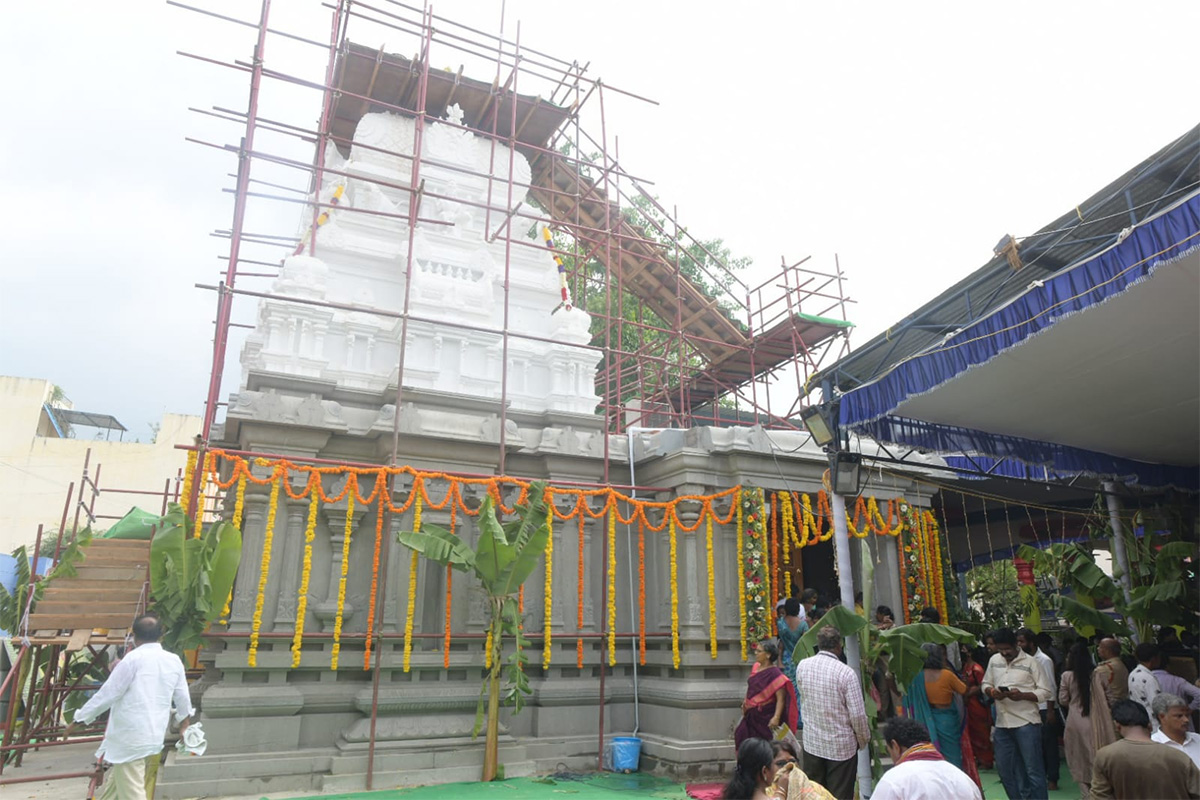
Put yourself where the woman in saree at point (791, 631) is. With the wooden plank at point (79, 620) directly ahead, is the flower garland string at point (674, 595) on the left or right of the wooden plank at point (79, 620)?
right

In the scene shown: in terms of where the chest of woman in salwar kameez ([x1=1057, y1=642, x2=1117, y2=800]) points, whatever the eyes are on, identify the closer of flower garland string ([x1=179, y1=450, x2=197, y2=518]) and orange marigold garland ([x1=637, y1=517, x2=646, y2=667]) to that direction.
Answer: the orange marigold garland

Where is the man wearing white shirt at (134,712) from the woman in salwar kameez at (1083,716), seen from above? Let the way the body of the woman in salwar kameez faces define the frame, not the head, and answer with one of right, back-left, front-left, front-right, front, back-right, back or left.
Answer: back-left

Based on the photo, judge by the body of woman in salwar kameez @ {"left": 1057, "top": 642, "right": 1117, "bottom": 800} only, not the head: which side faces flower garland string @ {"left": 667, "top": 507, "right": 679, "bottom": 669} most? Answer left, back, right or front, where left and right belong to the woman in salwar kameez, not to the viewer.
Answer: left

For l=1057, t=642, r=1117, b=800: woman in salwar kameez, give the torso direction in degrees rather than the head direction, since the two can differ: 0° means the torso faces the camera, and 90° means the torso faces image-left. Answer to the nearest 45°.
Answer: approximately 180°

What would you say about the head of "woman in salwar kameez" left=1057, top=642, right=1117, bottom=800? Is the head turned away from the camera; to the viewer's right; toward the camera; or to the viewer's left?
away from the camera

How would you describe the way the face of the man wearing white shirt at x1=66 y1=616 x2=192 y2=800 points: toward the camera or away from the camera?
away from the camera

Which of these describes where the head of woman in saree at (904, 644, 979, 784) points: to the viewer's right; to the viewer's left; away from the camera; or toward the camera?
away from the camera

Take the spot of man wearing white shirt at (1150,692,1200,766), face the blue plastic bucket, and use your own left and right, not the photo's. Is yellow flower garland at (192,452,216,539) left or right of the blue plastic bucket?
left

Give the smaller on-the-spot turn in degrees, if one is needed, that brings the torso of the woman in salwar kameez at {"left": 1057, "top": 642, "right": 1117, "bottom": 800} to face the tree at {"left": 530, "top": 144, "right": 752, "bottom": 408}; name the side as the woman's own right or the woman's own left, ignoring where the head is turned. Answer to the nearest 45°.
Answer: approximately 45° to the woman's own left

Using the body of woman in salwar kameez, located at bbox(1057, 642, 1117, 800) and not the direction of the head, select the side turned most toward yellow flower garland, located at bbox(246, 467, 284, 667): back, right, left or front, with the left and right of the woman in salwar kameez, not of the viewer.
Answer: left

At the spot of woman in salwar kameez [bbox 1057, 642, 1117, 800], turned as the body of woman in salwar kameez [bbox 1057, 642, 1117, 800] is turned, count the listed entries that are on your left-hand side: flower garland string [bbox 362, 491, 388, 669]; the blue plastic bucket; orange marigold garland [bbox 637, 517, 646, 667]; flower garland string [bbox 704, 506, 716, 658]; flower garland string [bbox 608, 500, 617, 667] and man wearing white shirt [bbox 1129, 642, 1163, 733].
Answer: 5
